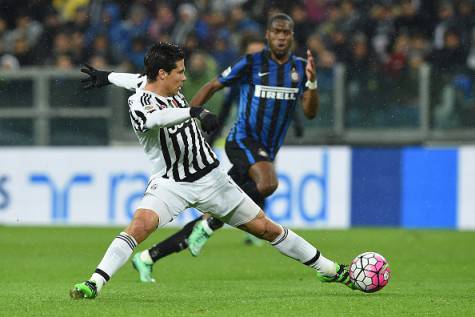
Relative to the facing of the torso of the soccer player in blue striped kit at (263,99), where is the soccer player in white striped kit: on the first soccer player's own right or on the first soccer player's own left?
on the first soccer player's own right

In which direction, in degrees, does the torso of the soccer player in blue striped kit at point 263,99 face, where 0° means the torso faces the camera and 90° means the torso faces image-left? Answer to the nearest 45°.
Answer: approximately 315°

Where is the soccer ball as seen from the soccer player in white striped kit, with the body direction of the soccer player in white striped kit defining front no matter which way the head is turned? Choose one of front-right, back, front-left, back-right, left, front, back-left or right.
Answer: front-left

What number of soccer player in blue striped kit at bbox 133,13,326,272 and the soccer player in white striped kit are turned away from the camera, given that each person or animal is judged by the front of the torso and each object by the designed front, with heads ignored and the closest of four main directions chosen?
0

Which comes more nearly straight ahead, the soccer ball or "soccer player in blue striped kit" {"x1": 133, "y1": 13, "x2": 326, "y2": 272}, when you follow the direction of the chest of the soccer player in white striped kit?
the soccer ball
